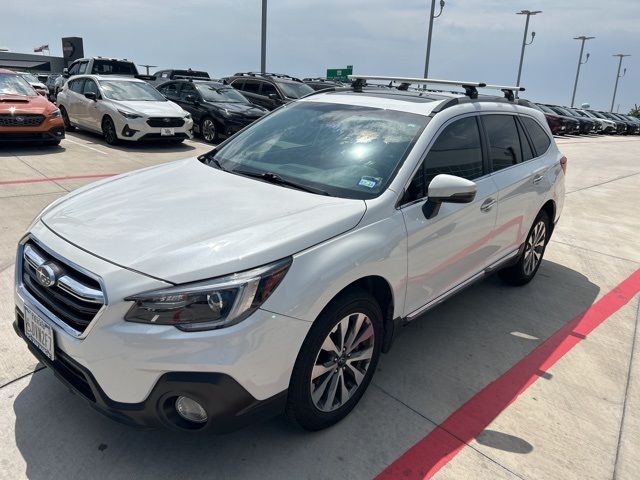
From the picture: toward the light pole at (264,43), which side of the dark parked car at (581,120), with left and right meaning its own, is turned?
right

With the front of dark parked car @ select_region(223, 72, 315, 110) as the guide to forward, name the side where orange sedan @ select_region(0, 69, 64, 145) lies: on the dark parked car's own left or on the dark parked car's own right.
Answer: on the dark parked car's own right

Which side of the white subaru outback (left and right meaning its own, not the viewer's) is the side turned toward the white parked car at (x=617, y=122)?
back

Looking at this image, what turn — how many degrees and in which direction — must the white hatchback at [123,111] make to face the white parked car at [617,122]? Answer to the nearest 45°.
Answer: approximately 90° to its left

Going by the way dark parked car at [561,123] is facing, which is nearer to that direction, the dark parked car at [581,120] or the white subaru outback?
the white subaru outback

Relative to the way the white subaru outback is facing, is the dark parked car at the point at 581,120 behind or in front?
behind

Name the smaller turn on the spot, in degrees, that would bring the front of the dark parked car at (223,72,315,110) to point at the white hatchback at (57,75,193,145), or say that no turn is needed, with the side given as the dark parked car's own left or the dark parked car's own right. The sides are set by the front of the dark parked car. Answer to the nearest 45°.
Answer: approximately 90° to the dark parked car's own right

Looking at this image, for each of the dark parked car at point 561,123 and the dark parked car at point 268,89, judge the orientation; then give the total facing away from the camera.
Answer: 0

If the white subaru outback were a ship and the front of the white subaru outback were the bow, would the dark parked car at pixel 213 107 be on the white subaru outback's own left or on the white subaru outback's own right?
on the white subaru outback's own right
